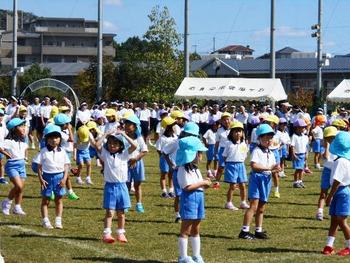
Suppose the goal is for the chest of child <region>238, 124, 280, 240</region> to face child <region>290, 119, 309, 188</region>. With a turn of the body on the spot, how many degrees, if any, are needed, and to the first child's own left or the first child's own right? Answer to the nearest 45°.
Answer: approximately 135° to the first child's own left

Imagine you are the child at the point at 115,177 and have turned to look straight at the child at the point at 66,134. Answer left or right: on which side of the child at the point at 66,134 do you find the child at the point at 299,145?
right

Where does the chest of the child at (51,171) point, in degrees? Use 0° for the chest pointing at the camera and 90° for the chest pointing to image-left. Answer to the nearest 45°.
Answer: approximately 0°

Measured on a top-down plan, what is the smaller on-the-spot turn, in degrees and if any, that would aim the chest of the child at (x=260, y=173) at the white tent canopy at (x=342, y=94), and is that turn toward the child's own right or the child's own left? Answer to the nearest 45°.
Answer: approximately 135° to the child's own left

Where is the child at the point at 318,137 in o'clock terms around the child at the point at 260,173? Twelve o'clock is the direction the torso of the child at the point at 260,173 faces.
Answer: the child at the point at 318,137 is roughly at 8 o'clock from the child at the point at 260,173.

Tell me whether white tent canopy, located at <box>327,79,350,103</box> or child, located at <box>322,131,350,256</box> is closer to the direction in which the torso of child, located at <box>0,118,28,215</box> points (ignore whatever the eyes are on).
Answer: the child

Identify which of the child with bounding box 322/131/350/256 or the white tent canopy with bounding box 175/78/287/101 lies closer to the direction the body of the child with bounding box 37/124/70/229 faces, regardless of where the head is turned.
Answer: the child

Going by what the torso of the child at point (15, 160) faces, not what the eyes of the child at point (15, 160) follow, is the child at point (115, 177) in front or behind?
in front

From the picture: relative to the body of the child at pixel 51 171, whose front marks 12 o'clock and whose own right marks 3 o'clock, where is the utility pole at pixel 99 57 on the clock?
The utility pole is roughly at 6 o'clock from the child.

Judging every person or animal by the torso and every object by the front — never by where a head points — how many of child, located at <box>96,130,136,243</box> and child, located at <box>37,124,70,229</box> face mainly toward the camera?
2
